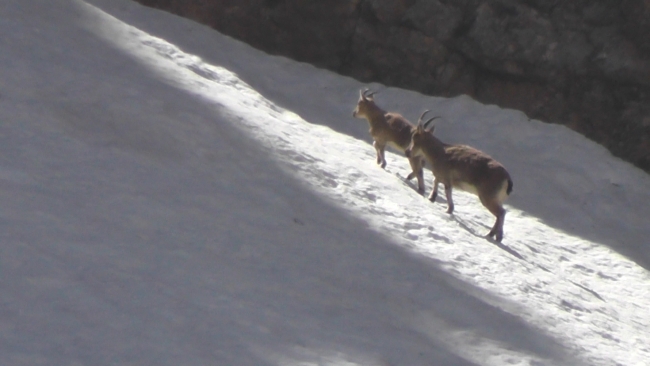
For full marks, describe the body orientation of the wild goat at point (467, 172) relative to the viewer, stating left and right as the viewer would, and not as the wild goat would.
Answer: facing to the left of the viewer

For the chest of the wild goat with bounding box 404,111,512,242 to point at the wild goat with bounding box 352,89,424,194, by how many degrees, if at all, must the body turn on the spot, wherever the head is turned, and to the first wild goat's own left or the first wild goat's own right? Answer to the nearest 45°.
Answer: approximately 45° to the first wild goat's own right
